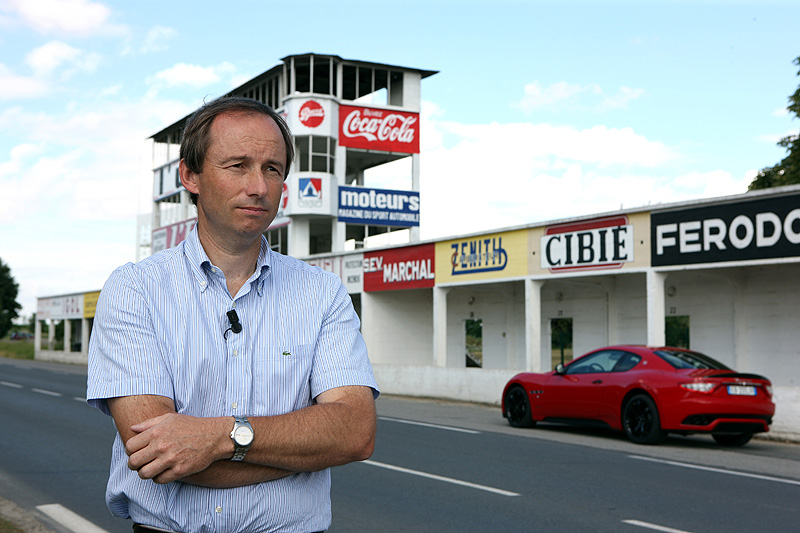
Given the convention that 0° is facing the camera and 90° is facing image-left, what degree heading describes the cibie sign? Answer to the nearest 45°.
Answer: approximately 45°

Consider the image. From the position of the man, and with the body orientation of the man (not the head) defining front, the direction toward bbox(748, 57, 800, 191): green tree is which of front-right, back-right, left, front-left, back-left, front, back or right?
back-left

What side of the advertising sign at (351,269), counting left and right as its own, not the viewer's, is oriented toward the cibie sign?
left

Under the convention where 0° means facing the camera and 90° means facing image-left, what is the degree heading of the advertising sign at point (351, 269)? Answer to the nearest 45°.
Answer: approximately 45°

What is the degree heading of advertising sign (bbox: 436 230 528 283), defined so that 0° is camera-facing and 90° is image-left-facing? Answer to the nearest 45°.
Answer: approximately 45°

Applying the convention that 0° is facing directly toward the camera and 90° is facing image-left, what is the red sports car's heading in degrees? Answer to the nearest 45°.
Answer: approximately 135°

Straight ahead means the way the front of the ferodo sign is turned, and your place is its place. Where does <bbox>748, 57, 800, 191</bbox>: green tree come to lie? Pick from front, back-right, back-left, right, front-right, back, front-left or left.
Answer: back-right

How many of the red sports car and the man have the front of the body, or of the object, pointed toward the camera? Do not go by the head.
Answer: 1

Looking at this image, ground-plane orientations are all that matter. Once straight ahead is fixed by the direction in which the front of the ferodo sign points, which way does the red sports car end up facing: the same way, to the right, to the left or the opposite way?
to the right

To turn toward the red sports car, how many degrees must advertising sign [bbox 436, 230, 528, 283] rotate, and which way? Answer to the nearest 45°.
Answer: approximately 45° to its left
